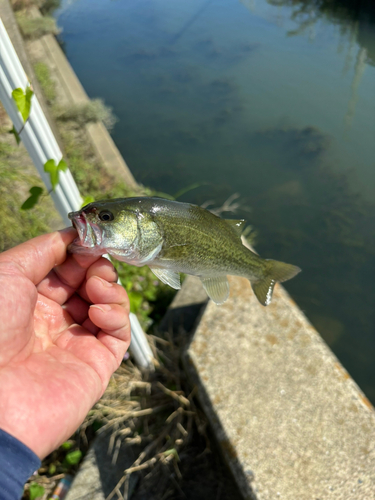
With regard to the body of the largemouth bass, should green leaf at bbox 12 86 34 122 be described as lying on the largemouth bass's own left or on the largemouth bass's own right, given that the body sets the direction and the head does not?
on the largemouth bass's own right

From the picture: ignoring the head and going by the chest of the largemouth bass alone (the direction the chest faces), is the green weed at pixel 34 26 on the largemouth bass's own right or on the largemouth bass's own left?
on the largemouth bass's own right

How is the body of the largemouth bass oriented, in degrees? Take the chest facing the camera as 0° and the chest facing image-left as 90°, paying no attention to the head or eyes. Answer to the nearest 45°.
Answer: approximately 90°
